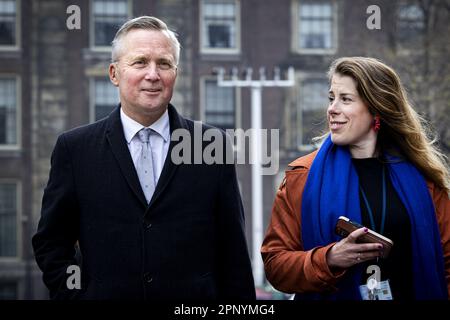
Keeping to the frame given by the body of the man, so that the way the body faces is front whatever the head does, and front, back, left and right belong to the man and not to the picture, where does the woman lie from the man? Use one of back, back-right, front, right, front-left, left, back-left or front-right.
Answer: left

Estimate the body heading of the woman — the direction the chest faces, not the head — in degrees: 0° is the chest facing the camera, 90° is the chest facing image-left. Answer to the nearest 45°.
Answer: approximately 0°

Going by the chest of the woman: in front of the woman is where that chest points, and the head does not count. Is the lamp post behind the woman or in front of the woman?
behind

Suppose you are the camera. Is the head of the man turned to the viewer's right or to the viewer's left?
to the viewer's right

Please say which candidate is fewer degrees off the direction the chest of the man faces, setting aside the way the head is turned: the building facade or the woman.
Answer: the woman

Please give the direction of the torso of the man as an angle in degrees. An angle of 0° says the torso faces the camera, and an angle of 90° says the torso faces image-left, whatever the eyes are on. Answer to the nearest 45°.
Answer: approximately 0°

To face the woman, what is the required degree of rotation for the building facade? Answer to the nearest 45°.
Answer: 0° — it already faces them

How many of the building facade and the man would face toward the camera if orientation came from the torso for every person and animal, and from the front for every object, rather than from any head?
2

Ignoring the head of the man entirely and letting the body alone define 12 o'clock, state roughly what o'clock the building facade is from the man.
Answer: The building facade is roughly at 6 o'clock from the man.

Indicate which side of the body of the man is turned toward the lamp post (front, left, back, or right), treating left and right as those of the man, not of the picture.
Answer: back
